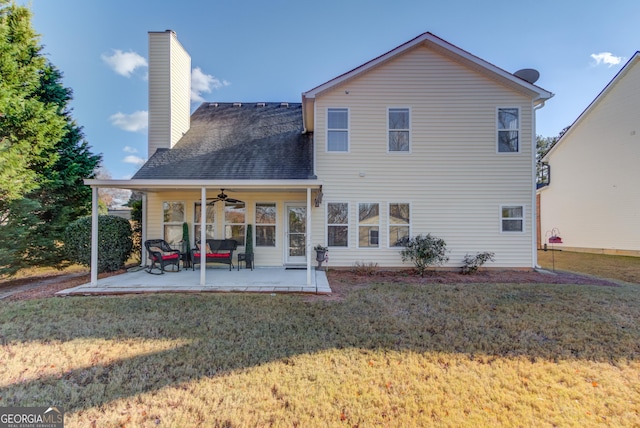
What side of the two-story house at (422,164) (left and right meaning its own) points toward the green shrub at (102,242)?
left

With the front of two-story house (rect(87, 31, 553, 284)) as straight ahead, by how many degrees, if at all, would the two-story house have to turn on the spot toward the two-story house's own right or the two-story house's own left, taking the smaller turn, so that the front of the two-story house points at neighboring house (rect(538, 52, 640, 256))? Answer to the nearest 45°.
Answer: approximately 45° to the two-story house's own right

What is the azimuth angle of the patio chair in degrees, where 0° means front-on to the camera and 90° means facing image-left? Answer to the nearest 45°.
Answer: approximately 315°

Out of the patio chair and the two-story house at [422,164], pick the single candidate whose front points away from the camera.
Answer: the two-story house

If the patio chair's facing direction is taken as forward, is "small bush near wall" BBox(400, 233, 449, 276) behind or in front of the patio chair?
in front

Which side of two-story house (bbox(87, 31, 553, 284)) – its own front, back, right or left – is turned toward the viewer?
back

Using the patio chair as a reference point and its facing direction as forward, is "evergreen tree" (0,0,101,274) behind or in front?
behind
